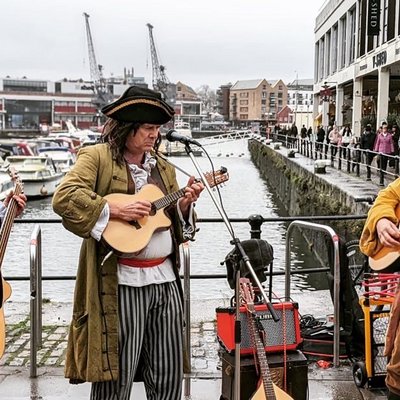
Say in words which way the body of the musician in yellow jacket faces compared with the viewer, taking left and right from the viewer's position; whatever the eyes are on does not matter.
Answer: facing the viewer

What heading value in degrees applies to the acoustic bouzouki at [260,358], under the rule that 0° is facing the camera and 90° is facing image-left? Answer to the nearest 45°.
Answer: approximately 0°

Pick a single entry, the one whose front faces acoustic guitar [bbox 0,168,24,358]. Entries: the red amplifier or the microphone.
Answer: the microphone

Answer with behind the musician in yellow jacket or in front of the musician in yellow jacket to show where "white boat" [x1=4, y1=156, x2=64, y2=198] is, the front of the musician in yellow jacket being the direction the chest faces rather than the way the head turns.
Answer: behind

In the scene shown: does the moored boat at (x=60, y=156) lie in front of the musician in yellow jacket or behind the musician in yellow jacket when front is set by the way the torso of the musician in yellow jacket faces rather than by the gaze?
behind

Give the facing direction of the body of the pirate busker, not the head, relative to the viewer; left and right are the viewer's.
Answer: facing the viewer and to the right of the viewer

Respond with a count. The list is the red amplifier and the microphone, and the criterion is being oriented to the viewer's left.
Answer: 1

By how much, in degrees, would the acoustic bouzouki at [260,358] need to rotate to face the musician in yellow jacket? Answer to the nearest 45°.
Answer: approximately 45° to its left

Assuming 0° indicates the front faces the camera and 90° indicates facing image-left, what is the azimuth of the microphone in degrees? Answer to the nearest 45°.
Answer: approximately 90°
